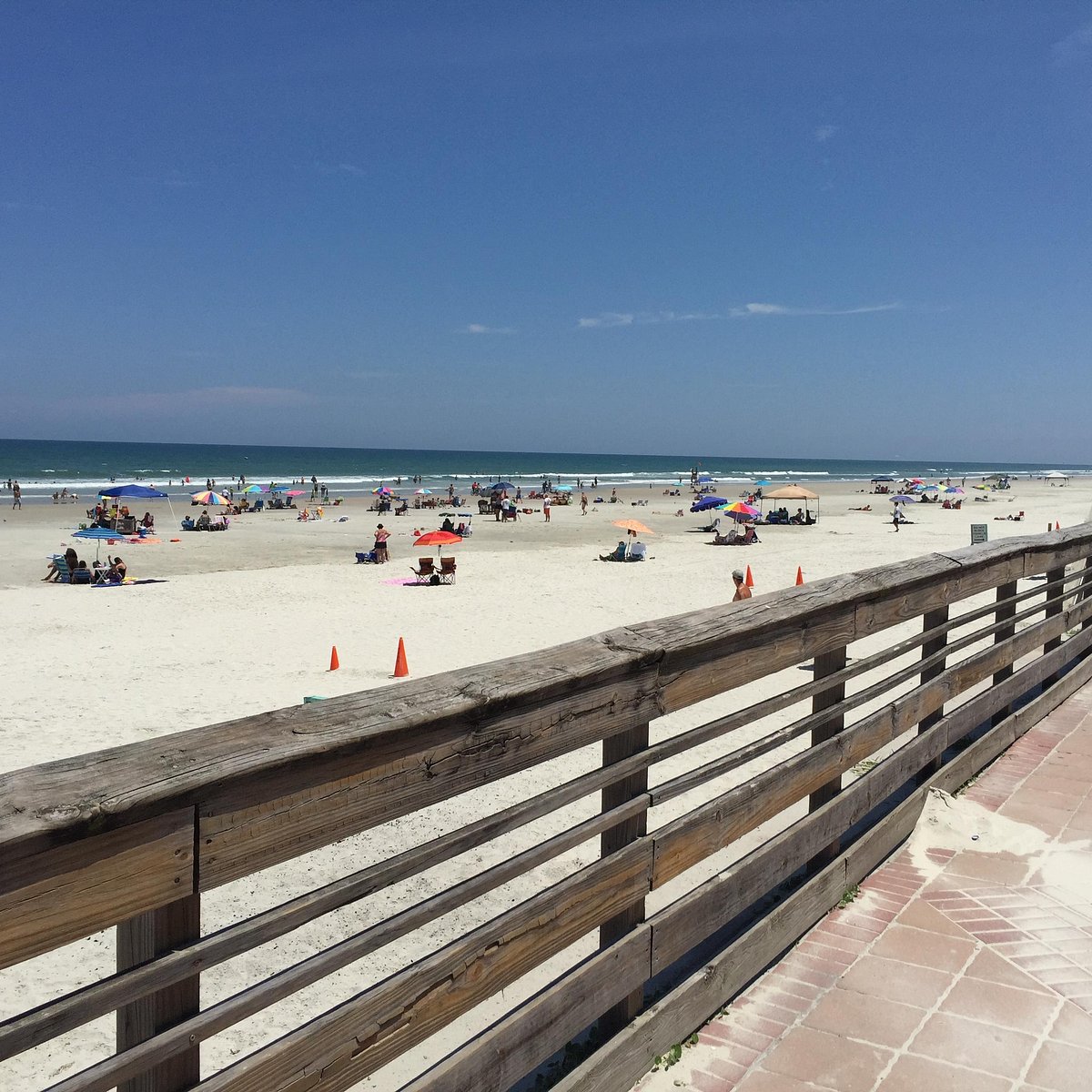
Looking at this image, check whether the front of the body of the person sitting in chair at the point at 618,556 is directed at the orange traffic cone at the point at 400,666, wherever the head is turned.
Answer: no

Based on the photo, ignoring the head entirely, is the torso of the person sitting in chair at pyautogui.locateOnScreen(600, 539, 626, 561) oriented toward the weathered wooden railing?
no

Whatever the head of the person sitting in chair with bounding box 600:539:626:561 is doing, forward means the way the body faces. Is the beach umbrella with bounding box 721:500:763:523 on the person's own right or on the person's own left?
on the person's own right

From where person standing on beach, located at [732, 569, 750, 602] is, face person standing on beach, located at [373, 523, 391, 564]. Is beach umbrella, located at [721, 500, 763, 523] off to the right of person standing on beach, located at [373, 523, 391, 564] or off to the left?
right

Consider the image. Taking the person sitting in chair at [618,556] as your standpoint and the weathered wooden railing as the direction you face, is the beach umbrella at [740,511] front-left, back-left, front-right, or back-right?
back-left

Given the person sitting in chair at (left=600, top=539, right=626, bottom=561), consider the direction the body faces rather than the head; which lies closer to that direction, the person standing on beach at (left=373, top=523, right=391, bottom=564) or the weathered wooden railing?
the person standing on beach

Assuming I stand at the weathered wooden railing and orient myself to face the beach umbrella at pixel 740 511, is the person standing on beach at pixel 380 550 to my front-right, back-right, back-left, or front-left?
front-left
